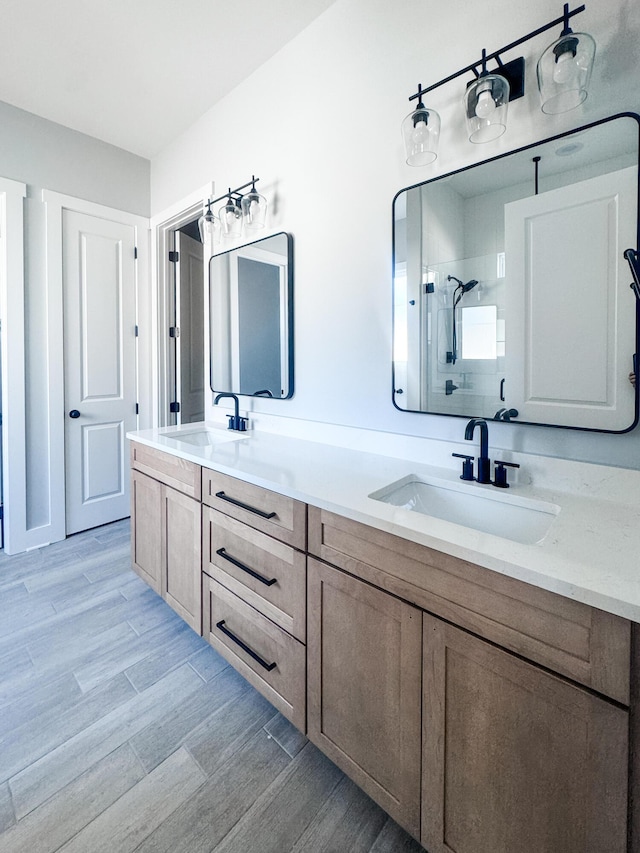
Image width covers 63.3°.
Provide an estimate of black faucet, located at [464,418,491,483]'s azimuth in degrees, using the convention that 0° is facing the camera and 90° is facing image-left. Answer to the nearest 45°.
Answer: approximately 45°

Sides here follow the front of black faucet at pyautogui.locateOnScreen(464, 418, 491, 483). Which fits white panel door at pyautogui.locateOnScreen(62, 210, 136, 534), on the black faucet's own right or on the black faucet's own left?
on the black faucet's own right

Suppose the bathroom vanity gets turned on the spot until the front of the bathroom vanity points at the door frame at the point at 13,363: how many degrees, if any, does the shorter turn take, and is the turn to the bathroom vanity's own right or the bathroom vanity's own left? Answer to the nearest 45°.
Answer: approximately 90° to the bathroom vanity's own right

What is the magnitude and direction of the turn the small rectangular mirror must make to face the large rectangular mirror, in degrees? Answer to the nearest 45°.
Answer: approximately 90° to its left

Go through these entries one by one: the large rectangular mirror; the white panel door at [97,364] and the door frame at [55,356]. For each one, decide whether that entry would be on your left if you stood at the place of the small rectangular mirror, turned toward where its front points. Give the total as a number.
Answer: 1

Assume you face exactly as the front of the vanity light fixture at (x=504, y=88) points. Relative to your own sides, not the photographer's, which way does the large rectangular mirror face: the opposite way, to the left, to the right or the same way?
the same way

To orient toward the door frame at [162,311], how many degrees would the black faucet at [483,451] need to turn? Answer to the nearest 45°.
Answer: approximately 90° to its right

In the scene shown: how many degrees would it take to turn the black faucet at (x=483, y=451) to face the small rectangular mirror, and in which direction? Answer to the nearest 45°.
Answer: approximately 90° to its right

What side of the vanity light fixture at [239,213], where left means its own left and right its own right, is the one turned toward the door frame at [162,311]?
right

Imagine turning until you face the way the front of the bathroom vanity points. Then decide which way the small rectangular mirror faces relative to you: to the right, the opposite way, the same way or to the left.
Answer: the same way

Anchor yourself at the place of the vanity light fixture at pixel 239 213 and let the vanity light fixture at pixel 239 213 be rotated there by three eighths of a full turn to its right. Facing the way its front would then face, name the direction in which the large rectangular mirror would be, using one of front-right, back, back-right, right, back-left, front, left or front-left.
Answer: back-right

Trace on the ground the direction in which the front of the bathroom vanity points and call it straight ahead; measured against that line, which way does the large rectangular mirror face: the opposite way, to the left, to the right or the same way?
the same way

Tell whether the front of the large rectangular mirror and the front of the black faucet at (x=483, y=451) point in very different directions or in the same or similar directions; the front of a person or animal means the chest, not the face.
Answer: same or similar directions

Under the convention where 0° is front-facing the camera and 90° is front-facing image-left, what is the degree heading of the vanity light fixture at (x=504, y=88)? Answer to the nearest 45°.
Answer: approximately 45°

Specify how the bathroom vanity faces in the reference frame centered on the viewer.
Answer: facing the viewer and to the left of the viewer
